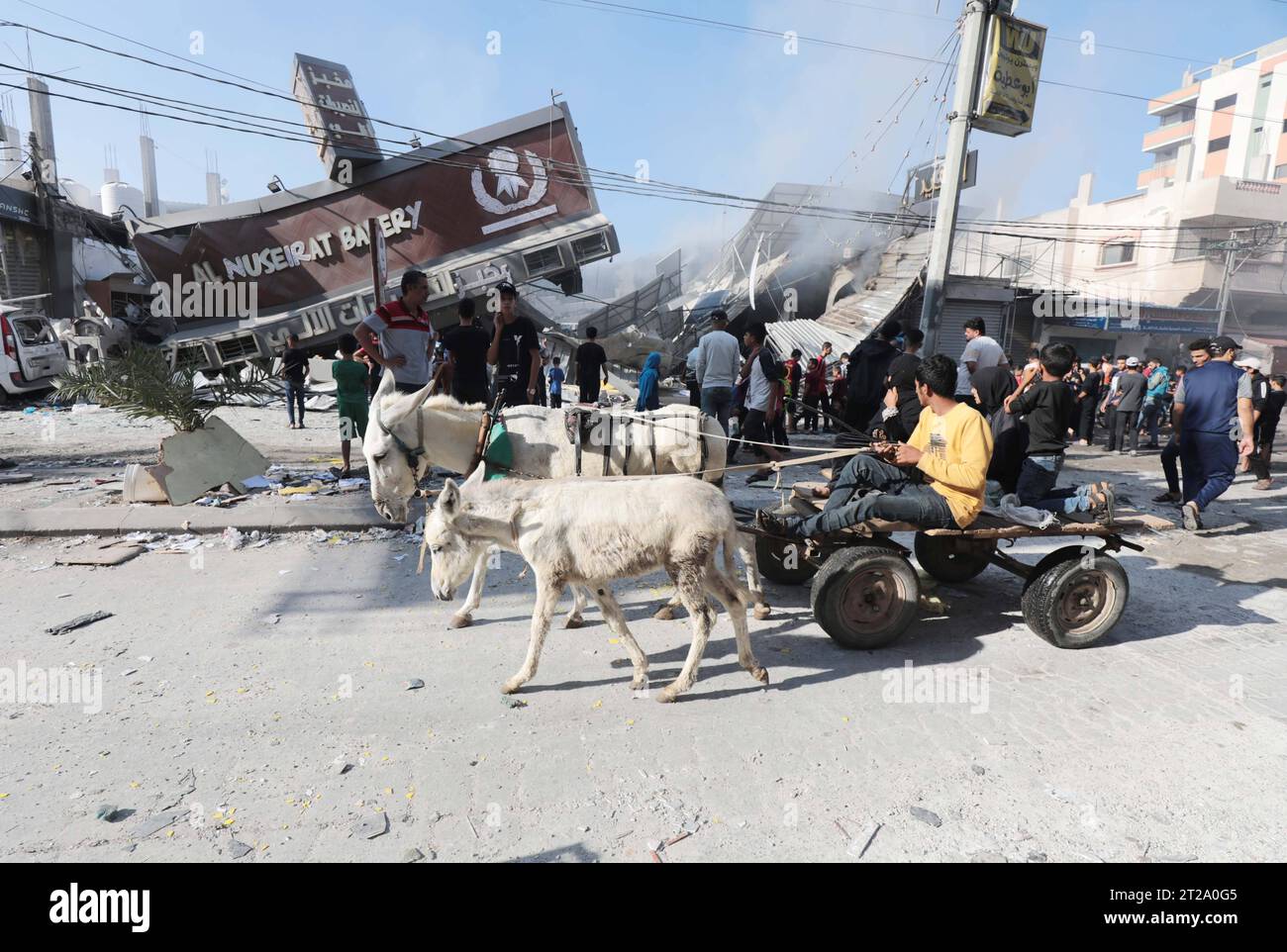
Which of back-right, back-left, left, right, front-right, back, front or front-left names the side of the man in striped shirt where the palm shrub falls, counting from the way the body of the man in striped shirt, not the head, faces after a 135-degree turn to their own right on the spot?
front-right

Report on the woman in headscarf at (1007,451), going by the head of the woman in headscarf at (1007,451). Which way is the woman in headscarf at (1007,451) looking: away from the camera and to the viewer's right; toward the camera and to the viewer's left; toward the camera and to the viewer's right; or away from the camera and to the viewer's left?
away from the camera and to the viewer's left

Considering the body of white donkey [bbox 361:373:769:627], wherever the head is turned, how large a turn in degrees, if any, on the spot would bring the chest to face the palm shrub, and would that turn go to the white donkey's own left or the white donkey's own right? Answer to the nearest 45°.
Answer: approximately 45° to the white donkey's own right

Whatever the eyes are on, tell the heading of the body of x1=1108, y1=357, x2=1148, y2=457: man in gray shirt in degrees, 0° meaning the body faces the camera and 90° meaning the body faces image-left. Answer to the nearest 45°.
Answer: approximately 180°

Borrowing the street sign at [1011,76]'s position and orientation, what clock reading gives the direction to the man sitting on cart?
The man sitting on cart is roughly at 12 o'clock from the street sign.

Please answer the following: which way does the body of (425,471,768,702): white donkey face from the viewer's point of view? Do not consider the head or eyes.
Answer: to the viewer's left

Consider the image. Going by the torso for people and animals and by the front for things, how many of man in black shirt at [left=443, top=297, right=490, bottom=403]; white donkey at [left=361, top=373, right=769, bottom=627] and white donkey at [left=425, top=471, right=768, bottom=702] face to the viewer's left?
2

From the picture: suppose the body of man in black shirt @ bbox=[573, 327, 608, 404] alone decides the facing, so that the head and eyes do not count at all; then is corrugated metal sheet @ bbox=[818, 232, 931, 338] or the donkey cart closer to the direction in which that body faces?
the corrugated metal sheet

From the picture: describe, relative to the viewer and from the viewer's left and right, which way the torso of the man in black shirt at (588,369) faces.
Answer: facing away from the viewer

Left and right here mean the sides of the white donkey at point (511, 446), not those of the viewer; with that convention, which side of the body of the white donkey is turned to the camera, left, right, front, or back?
left
